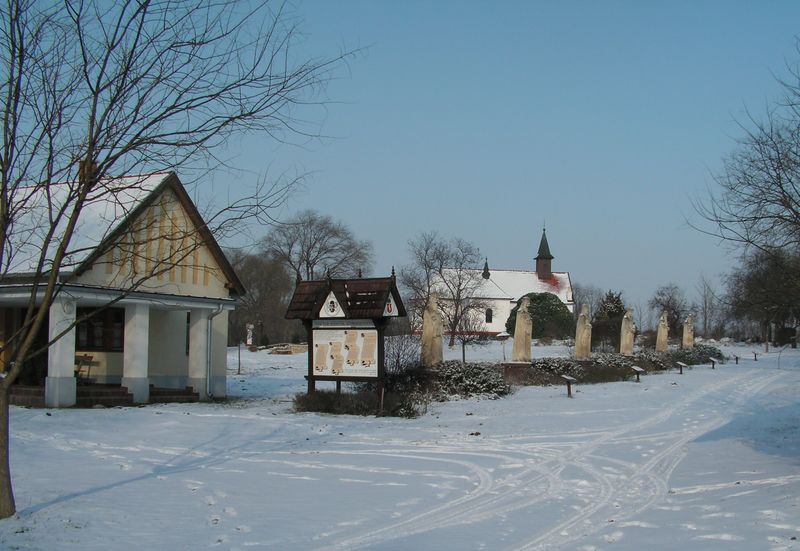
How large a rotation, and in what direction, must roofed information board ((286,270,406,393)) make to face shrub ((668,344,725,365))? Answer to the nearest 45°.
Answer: approximately 135° to its left

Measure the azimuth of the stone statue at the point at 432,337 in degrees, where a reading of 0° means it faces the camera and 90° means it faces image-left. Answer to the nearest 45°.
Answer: approximately 315°

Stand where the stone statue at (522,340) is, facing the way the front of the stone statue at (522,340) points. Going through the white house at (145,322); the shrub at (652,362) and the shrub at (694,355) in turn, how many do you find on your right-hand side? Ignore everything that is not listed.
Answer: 1

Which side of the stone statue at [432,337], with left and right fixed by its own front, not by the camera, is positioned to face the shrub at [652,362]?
left

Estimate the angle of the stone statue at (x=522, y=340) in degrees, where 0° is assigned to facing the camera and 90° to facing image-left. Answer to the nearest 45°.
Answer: approximately 315°

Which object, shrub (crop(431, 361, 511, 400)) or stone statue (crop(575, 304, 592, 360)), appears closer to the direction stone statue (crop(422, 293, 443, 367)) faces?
the shrub

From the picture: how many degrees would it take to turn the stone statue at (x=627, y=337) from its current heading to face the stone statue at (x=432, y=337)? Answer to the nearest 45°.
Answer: approximately 45° to its right

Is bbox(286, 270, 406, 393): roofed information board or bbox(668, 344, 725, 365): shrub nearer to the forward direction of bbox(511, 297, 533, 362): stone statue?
the roofed information board

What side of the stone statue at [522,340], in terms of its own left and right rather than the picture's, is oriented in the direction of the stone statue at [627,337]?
left

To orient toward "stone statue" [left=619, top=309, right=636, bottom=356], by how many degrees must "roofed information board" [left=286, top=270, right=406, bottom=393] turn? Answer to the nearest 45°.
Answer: approximately 135° to its left

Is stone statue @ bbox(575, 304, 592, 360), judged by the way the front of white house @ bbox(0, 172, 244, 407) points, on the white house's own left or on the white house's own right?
on the white house's own left

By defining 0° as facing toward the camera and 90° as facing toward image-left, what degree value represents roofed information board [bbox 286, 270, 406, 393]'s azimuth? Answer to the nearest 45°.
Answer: approximately 0°
